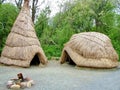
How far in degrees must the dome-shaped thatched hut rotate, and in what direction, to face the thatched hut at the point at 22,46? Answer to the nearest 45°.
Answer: approximately 45° to its right

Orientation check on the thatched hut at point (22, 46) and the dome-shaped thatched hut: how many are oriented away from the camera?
0

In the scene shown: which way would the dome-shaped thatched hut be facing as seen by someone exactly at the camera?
facing the viewer and to the left of the viewer

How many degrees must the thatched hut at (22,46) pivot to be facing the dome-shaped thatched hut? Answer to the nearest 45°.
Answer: approximately 45° to its left

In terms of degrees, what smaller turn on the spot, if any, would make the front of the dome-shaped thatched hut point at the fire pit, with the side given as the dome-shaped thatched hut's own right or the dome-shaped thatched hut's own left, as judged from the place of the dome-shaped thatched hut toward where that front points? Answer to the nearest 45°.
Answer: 0° — it already faces it

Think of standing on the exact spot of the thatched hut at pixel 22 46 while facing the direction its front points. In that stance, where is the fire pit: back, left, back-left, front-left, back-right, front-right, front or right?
front-right

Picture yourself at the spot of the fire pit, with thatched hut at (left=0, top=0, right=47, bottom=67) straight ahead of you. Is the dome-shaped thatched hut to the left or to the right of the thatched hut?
right
